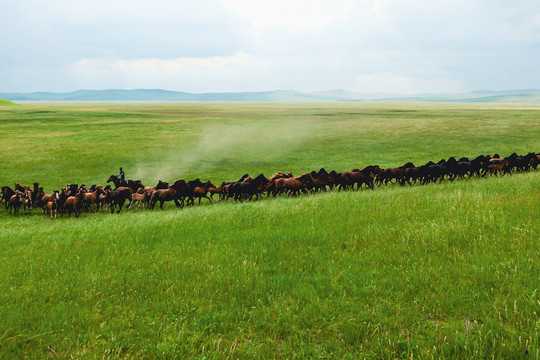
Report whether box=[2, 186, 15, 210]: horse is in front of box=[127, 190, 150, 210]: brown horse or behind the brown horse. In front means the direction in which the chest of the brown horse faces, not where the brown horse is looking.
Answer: behind

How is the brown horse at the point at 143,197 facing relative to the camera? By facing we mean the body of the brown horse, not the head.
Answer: to the viewer's right

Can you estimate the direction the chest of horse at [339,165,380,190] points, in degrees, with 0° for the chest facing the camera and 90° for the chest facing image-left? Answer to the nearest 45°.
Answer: approximately 270°

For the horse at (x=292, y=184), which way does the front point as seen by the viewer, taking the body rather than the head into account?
to the viewer's right

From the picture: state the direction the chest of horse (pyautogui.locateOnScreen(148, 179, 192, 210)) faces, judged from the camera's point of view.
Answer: to the viewer's right
